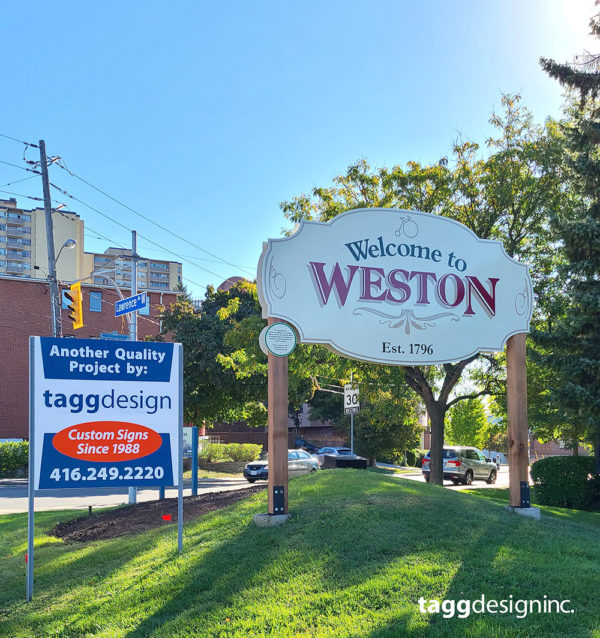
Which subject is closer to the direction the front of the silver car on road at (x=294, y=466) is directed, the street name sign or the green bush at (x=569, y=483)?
the street name sign

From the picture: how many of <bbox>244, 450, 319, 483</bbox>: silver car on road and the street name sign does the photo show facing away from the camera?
0

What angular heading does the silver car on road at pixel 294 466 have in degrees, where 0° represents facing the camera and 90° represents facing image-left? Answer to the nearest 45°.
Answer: approximately 45°

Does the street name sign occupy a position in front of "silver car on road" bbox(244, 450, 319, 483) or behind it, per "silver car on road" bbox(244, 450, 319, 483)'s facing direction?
in front

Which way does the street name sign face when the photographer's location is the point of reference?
facing the viewer and to the left of the viewer

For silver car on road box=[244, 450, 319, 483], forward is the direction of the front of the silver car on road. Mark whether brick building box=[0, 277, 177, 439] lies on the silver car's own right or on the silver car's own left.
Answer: on the silver car's own right
